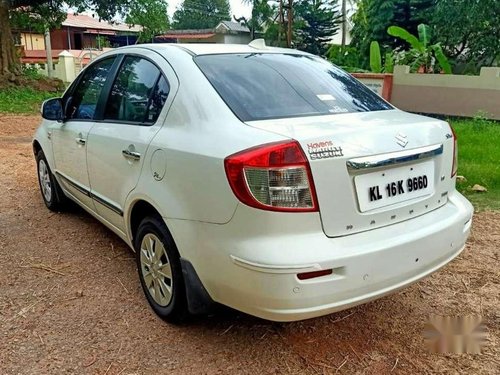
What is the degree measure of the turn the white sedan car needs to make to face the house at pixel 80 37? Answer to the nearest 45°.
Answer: approximately 45° to its right

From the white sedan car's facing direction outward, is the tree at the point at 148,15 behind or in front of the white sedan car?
in front

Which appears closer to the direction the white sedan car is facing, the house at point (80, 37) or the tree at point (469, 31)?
the house

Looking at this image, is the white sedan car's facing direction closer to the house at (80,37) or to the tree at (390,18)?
the house

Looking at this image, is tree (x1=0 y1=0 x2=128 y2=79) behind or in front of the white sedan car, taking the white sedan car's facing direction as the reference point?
in front

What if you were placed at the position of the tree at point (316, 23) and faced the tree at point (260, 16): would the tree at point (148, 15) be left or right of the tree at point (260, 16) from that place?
left

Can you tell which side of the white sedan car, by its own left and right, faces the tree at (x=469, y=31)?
right

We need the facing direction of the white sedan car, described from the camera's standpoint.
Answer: facing away from the viewer and to the left of the viewer

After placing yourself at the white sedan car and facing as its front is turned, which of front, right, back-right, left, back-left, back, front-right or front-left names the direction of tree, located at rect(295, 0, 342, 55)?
front-right

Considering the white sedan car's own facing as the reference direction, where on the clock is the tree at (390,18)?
The tree is roughly at 2 o'clock from the white sedan car.
